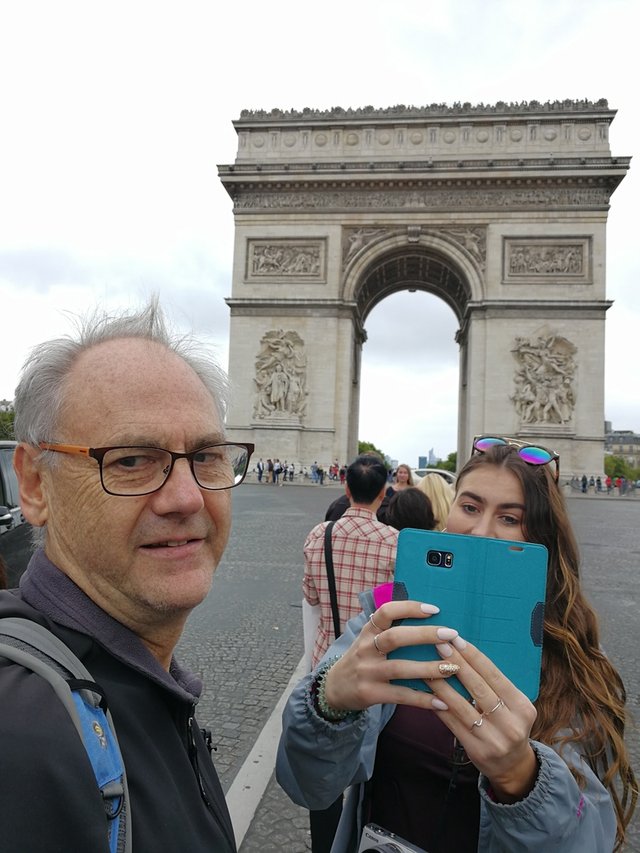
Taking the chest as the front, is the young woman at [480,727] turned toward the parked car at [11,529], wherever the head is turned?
no

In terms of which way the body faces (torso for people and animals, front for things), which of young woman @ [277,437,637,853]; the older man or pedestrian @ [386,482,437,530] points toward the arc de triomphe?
the pedestrian

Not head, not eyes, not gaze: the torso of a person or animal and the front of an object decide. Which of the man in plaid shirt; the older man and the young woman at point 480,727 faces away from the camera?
the man in plaid shirt

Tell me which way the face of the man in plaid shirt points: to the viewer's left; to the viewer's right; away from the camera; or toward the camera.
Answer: away from the camera

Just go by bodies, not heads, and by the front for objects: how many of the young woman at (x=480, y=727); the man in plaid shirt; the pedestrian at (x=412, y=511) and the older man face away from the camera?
2

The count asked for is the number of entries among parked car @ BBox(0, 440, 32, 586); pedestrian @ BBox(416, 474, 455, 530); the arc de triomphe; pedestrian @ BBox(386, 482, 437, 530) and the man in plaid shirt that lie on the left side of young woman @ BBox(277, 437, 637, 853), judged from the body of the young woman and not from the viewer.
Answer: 0

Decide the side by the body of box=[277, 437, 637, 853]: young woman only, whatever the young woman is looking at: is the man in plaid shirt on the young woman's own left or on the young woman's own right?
on the young woman's own right

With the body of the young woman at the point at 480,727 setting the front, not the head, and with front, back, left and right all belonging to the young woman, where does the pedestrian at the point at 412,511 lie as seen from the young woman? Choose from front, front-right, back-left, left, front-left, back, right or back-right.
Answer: back-right

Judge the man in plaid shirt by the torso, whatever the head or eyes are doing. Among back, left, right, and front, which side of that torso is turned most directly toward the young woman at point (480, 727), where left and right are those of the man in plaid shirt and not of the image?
back

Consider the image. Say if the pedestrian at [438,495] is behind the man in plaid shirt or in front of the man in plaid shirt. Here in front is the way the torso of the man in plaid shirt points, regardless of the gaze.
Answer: in front

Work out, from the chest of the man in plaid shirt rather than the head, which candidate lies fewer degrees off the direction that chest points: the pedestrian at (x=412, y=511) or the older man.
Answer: the pedestrian

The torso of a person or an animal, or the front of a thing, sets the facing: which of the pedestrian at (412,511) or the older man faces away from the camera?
the pedestrian

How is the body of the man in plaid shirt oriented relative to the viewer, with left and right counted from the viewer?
facing away from the viewer

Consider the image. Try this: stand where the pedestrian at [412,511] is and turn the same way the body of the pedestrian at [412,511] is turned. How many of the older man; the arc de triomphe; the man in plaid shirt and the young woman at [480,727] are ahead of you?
1

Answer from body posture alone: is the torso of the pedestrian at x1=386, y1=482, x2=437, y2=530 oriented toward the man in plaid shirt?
no

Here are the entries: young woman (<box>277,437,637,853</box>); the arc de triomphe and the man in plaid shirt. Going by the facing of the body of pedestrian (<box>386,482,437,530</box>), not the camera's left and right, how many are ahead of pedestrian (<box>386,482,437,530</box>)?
1

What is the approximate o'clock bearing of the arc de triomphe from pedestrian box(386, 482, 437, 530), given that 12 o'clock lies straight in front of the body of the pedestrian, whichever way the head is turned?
The arc de triomphe is roughly at 12 o'clock from the pedestrian.

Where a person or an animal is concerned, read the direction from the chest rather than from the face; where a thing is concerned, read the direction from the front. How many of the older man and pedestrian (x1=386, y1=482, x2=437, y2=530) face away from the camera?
1

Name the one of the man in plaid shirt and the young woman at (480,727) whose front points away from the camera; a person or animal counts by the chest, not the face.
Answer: the man in plaid shirt

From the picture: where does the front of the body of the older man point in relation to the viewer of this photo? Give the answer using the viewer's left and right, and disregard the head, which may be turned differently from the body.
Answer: facing the viewer and to the right of the viewer

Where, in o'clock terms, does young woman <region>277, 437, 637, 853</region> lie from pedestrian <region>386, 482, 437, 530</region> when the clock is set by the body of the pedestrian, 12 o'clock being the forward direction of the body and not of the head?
The young woman is roughly at 6 o'clock from the pedestrian.
